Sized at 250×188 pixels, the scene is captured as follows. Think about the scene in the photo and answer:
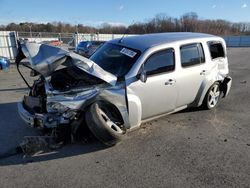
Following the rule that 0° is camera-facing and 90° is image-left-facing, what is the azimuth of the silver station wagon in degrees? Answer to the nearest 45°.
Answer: approximately 45°
